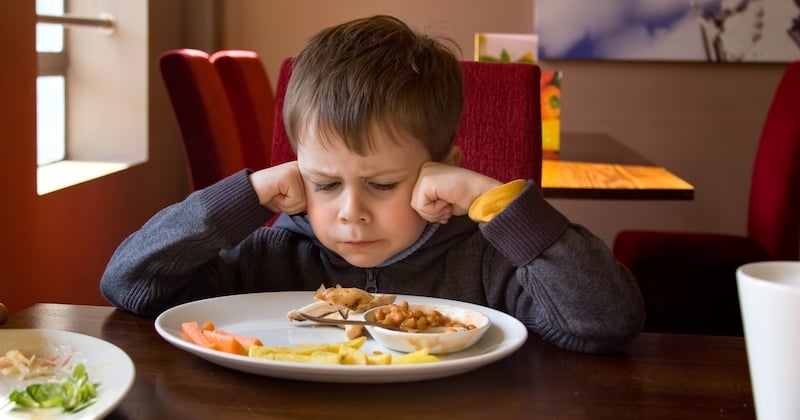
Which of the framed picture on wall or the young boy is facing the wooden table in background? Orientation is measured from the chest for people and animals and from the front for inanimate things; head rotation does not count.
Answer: the framed picture on wall

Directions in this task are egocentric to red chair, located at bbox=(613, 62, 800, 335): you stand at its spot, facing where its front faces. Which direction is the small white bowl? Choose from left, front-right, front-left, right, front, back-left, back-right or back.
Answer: left

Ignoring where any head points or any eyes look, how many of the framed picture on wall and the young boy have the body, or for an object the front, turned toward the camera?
2

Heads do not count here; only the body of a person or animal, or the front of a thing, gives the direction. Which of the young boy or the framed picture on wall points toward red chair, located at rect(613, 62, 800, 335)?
the framed picture on wall

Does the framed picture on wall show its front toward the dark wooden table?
yes

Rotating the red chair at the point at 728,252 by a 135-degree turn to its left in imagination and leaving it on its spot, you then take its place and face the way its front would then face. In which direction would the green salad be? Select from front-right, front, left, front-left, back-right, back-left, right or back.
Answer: front-right

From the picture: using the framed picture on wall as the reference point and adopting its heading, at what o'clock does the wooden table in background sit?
The wooden table in background is roughly at 12 o'clock from the framed picture on wall.

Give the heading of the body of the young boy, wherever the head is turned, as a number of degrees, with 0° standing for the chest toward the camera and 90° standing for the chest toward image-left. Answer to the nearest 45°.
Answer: approximately 0°

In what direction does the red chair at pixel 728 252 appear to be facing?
to the viewer's left

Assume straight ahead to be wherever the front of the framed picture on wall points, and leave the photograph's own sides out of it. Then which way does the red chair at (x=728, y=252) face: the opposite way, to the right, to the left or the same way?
to the right
